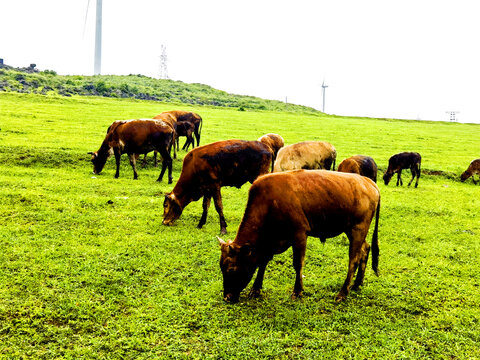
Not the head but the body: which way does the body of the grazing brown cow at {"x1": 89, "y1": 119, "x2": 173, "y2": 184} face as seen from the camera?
to the viewer's left

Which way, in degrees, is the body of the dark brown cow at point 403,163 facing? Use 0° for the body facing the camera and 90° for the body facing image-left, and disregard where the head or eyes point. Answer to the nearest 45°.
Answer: approximately 90°

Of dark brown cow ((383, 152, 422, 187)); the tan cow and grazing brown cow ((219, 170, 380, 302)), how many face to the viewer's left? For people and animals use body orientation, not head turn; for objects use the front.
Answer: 3

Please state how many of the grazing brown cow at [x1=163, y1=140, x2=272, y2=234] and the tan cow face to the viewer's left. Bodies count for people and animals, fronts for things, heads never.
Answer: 2

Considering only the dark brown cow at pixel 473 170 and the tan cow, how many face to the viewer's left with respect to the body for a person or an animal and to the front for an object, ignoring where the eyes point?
2

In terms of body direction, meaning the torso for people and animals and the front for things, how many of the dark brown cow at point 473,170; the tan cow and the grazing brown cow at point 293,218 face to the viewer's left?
3

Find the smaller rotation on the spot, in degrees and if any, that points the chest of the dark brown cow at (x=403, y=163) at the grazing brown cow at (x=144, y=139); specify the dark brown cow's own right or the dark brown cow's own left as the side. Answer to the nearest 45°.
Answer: approximately 45° to the dark brown cow's own left

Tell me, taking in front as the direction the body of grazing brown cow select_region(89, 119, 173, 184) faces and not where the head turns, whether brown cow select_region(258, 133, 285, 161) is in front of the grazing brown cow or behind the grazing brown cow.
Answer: behind

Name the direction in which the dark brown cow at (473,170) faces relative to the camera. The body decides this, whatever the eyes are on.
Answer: to the viewer's left

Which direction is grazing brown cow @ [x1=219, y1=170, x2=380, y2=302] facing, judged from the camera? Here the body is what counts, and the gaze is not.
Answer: to the viewer's left

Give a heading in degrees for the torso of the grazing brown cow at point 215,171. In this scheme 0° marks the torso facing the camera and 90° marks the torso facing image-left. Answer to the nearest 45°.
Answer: approximately 90°

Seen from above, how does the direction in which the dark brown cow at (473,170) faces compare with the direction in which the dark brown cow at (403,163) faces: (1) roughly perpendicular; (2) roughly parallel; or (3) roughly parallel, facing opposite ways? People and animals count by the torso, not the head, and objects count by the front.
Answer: roughly parallel

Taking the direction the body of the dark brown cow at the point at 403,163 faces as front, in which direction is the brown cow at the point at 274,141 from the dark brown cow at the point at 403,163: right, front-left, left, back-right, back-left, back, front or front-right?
front-left

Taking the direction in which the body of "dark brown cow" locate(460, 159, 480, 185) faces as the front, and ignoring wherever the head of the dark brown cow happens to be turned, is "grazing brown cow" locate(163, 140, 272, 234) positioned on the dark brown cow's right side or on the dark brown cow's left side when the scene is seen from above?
on the dark brown cow's left side
